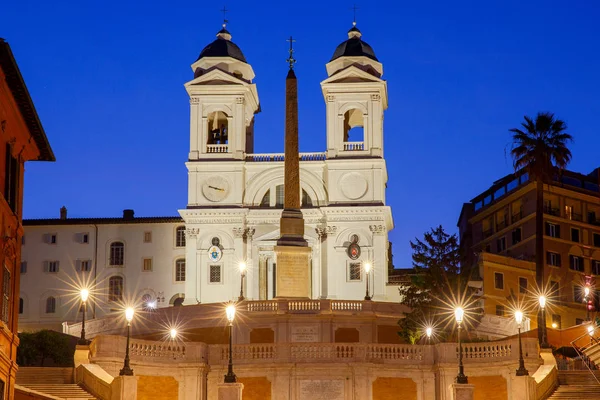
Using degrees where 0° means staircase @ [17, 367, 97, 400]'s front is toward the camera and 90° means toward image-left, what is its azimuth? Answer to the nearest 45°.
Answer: approximately 0°
